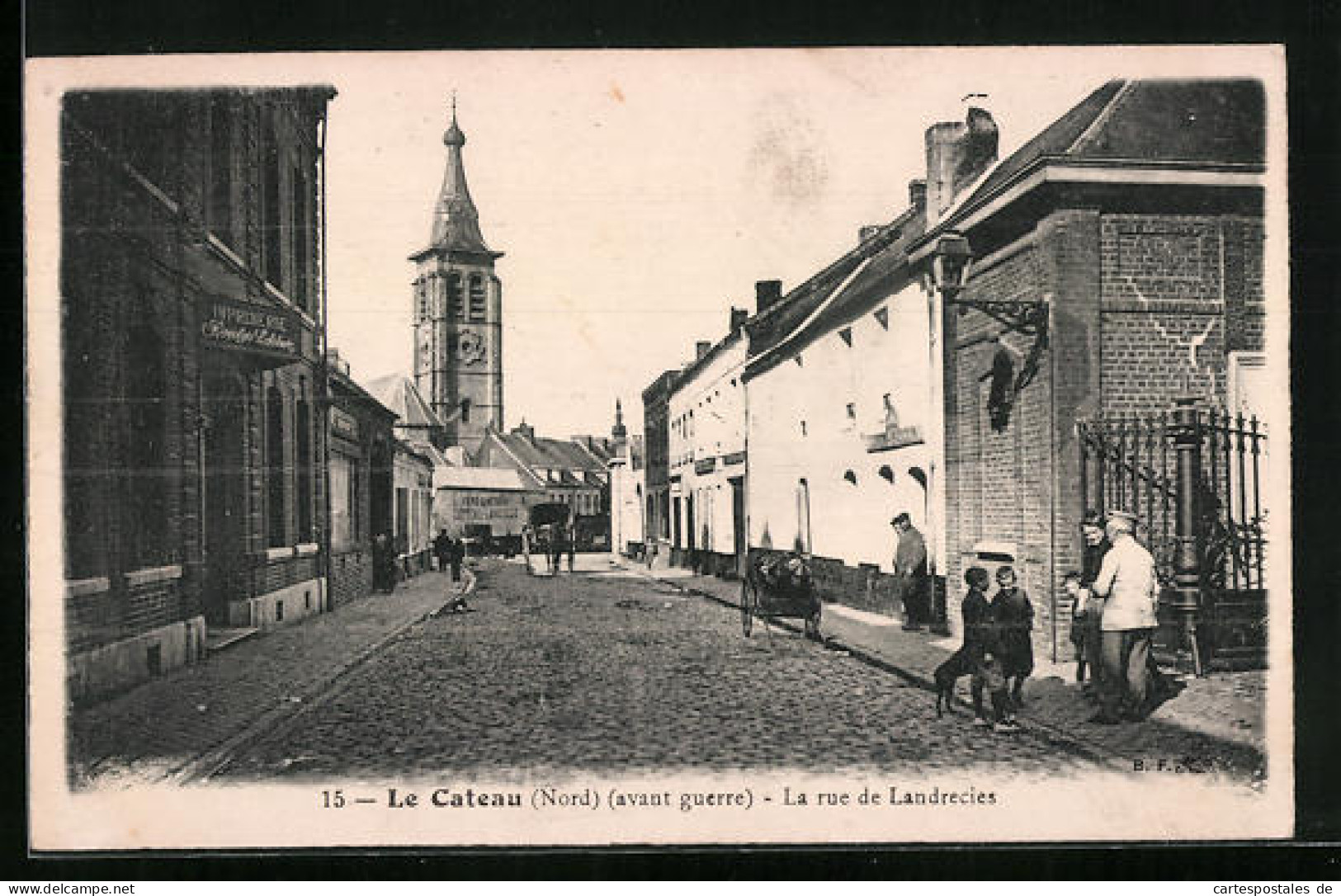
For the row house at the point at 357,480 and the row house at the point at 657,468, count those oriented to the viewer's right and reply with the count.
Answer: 1

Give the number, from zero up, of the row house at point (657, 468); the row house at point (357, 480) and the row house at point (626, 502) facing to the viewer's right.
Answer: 1

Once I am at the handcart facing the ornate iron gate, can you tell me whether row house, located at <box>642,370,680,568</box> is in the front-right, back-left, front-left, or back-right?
back-left

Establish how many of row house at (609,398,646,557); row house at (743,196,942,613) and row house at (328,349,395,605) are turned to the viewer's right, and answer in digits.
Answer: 1

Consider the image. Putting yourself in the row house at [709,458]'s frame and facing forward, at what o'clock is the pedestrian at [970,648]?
The pedestrian is roughly at 10 o'clock from the row house.

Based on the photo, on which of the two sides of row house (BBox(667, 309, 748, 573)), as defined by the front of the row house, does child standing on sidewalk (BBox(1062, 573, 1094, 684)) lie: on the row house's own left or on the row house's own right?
on the row house's own left

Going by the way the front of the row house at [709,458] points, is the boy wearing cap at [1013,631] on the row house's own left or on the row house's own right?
on the row house's own left

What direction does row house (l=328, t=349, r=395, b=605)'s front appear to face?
to the viewer's right

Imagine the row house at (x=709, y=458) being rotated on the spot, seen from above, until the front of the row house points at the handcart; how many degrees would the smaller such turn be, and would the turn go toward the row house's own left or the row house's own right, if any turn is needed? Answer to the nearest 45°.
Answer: approximately 45° to the row house's own left
